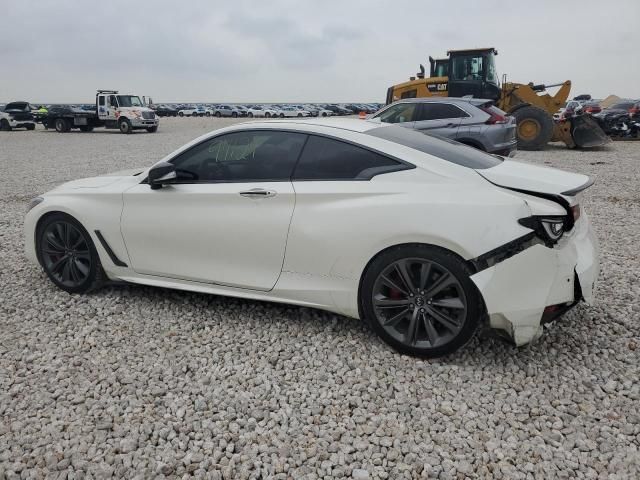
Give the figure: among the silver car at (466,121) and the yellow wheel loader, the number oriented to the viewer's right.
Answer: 1

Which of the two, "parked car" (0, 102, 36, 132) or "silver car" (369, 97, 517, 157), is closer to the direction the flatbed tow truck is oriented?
the silver car

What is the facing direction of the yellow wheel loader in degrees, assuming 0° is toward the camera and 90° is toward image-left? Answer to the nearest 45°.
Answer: approximately 270°

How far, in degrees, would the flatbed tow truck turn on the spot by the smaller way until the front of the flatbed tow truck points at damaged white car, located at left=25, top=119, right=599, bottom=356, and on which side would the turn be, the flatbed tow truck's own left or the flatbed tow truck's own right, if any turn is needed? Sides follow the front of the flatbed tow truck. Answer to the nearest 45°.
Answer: approximately 45° to the flatbed tow truck's own right

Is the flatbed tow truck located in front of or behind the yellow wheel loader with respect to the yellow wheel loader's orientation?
behind

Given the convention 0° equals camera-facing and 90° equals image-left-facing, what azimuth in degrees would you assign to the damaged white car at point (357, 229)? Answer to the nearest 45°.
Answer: approximately 135°

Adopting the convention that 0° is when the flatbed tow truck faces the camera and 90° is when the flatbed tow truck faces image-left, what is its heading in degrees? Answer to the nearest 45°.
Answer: approximately 315°

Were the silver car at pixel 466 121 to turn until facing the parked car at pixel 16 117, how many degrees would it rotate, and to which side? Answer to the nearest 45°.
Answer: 0° — it already faces it

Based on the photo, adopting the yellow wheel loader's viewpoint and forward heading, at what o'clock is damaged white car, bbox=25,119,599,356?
The damaged white car is roughly at 3 o'clock from the yellow wheel loader.

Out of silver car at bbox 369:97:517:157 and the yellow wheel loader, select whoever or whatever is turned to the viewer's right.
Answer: the yellow wheel loader

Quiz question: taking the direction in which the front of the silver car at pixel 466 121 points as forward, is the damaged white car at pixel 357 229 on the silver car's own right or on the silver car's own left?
on the silver car's own left

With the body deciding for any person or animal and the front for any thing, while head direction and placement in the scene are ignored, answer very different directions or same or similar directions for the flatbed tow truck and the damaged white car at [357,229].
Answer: very different directions

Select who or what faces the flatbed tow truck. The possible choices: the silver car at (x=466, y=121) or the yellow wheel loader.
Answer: the silver car

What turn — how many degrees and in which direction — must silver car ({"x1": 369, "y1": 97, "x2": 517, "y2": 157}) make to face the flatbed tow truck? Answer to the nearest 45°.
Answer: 0° — it already faces it

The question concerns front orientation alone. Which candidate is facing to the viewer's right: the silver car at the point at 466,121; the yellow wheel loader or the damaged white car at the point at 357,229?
the yellow wheel loader
